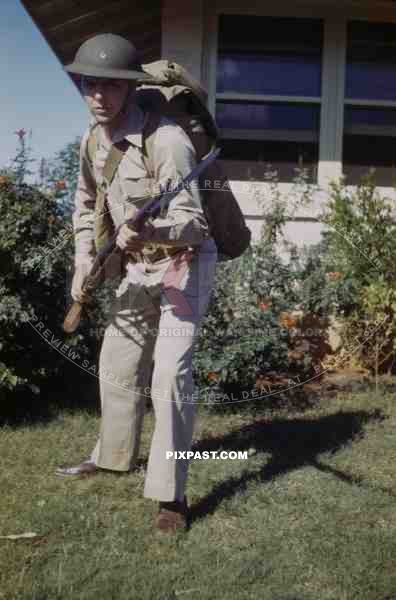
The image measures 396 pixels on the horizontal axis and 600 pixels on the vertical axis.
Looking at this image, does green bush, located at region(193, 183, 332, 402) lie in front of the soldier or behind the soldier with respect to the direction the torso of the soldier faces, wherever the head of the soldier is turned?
behind

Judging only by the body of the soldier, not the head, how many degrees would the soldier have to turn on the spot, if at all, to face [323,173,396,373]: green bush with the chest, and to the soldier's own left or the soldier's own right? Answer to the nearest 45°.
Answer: approximately 180°

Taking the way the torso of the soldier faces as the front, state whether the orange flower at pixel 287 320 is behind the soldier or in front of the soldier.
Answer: behind

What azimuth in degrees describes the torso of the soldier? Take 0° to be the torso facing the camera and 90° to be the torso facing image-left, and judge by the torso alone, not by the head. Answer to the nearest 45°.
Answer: approximately 45°

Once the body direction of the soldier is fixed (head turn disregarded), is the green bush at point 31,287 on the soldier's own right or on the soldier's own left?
on the soldier's own right

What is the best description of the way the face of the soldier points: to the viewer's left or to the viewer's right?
to the viewer's left
